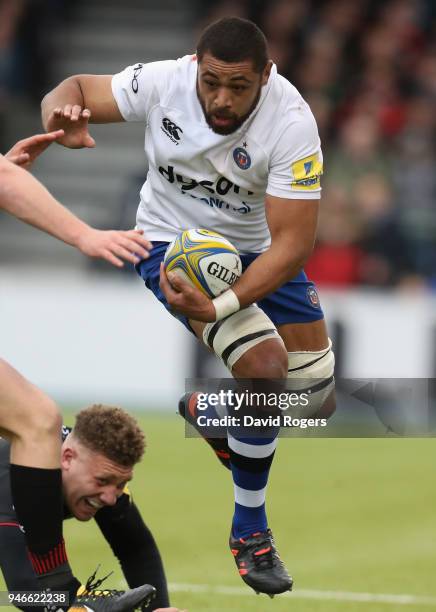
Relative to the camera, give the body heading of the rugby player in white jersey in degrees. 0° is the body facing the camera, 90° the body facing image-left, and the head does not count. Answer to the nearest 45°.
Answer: approximately 0°
